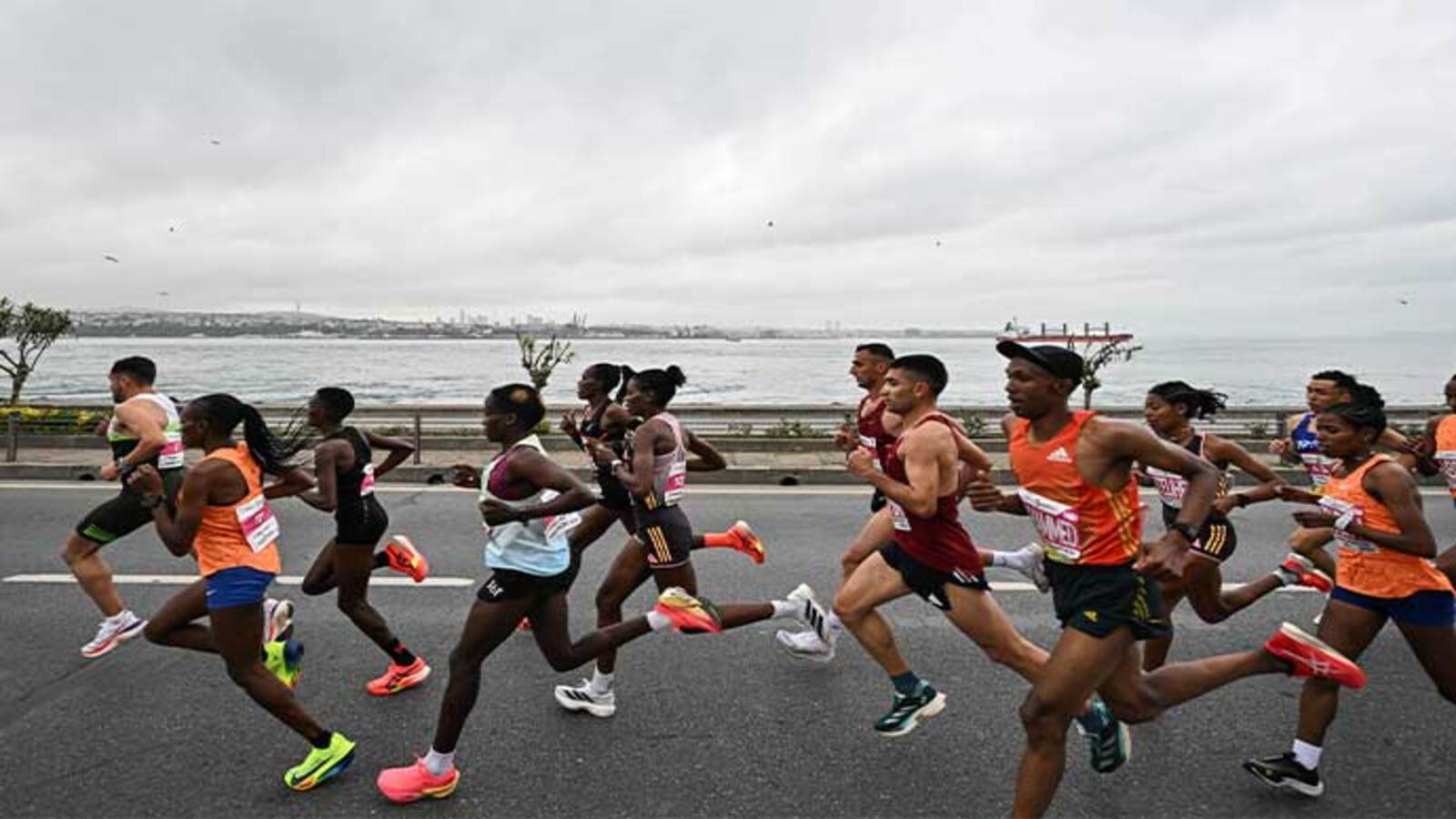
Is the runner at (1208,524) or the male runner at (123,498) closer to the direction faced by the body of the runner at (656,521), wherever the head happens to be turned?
the male runner

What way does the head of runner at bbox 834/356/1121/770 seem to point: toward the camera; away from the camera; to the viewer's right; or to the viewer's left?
to the viewer's left

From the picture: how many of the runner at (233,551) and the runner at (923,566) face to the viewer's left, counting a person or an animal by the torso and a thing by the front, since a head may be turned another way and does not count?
2

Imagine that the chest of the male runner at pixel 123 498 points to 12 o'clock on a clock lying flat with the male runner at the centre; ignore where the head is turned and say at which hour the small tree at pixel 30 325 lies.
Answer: The small tree is roughly at 3 o'clock from the male runner.

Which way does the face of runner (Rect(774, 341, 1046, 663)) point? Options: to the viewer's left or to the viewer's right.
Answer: to the viewer's left

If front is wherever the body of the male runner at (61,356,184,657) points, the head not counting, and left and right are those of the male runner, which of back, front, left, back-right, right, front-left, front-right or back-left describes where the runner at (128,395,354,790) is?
left

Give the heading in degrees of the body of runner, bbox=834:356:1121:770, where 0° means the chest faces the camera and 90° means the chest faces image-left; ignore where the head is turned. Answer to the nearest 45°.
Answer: approximately 90°

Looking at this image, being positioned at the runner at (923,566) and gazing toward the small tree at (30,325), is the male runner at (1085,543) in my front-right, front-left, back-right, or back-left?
back-left

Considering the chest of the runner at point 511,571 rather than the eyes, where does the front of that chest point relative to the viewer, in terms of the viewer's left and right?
facing to the left of the viewer

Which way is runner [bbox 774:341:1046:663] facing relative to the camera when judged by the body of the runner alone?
to the viewer's left

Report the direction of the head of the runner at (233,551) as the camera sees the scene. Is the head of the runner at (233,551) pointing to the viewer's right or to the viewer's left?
to the viewer's left

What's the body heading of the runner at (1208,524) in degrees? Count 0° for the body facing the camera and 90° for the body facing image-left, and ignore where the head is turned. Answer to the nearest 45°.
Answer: approximately 90°

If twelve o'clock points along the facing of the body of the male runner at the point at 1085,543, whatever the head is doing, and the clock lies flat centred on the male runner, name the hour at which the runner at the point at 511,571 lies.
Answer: The runner is roughly at 1 o'clock from the male runner.

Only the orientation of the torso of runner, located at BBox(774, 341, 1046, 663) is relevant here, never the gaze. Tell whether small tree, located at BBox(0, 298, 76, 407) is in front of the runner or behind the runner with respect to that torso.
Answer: in front

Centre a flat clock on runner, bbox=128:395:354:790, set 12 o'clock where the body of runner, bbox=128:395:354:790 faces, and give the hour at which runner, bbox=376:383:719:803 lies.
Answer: runner, bbox=376:383:719:803 is roughly at 7 o'clock from runner, bbox=128:395:354:790.

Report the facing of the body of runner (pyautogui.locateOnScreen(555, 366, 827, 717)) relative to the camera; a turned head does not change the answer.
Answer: to the viewer's left

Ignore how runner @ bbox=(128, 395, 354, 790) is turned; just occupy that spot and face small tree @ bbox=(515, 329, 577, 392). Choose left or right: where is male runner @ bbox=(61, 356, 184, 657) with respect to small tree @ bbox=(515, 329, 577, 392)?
left

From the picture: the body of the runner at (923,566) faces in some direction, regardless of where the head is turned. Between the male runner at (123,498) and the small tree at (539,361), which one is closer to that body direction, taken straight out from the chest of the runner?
the male runner

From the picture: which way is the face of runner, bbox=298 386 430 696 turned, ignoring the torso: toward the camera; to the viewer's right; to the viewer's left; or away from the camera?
to the viewer's left
